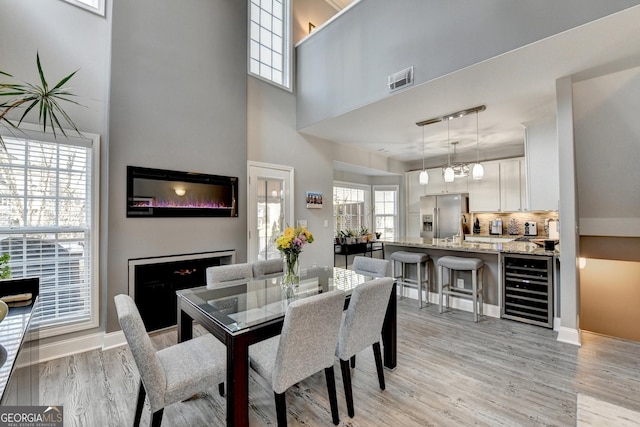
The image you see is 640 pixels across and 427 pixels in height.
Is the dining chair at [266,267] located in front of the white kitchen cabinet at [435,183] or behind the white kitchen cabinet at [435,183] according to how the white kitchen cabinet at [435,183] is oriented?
in front

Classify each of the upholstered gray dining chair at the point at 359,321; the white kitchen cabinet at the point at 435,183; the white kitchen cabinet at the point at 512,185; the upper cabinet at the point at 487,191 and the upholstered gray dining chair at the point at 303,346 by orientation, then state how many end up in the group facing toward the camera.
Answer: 3

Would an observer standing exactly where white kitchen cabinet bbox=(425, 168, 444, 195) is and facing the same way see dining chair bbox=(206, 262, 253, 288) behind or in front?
in front

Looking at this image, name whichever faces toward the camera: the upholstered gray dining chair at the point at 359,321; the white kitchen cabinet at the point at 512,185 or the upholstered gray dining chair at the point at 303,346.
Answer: the white kitchen cabinet

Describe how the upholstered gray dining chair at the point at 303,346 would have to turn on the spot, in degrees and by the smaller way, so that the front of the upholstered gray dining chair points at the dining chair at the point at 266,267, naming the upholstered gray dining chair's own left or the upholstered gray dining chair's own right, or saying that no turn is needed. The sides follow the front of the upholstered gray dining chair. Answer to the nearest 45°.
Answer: approximately 45° to the upholstered gray dining chair's own right

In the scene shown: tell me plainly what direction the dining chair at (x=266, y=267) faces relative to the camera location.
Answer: facing the viewer and to the right of the viewer

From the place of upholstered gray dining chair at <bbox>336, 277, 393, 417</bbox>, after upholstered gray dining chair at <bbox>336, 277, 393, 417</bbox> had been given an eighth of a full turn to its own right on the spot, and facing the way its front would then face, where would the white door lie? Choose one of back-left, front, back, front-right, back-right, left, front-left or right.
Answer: front-left

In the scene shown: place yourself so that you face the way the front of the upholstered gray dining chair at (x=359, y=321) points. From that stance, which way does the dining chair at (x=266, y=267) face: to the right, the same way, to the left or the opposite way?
the opposite way

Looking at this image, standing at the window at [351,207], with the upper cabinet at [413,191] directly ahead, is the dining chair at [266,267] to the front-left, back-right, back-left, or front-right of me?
back-right

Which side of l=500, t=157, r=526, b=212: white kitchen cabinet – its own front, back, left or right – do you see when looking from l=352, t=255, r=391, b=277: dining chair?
front

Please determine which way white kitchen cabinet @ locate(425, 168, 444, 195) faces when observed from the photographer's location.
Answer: facing the viewer

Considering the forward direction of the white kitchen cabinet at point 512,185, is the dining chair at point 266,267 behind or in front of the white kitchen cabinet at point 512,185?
in front

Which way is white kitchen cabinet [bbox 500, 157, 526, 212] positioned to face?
toward the camera

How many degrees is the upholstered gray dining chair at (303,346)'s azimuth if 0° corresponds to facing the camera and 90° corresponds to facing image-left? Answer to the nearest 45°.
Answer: approximately 135°

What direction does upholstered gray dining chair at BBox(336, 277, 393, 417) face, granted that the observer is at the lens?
facing away from the viewer and to the left of the viewer

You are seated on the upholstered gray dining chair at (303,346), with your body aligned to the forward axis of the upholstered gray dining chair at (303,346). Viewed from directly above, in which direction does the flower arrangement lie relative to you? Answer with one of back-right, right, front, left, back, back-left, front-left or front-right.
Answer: front-right
